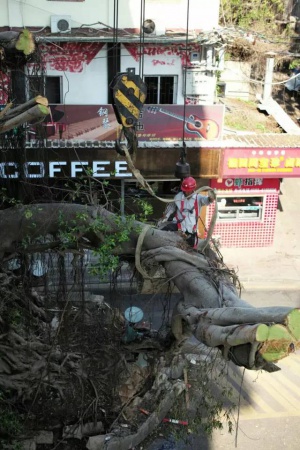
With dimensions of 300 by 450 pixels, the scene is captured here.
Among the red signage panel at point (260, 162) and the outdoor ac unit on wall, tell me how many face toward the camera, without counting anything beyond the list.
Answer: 2

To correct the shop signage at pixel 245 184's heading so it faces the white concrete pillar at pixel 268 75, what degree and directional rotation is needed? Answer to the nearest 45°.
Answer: approximately 180°

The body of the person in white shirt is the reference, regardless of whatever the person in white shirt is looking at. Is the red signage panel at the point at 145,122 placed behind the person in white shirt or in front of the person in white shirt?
behind

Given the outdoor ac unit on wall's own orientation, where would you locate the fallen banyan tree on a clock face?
The fallen banyan tree is roughly at 12 o'clock from the outdoor ac unit on wall.

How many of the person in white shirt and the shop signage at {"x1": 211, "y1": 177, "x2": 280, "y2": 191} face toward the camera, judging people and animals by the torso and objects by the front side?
2

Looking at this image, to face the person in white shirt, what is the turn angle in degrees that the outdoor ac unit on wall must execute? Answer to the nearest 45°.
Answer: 0° — it already faces them

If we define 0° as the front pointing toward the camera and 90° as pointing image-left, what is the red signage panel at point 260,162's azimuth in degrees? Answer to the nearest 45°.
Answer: approximately 0°

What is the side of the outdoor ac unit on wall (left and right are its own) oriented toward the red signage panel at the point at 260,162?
left

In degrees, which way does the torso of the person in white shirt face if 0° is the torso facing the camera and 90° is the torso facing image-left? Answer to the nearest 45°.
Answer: approximately 0°

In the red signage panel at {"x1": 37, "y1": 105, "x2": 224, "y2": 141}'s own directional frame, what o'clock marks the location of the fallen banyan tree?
The fallen banyan tree is roughly at 12 o'clock from the red signage panel.
